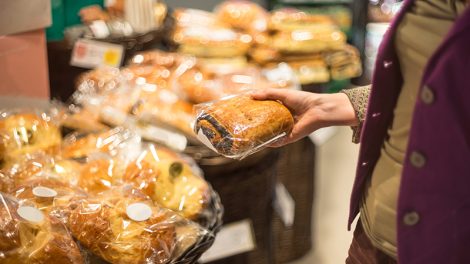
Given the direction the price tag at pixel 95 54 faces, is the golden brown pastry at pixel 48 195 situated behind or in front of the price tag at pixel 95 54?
in front

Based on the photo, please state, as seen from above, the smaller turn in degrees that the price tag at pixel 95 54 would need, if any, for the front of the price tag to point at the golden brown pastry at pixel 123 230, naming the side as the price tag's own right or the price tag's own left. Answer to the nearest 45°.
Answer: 0° — it already faces it

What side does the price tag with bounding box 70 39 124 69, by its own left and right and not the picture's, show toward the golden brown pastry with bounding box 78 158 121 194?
front

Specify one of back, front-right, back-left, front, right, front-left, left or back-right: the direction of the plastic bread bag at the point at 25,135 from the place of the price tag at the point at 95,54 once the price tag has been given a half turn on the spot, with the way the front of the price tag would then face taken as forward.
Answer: back

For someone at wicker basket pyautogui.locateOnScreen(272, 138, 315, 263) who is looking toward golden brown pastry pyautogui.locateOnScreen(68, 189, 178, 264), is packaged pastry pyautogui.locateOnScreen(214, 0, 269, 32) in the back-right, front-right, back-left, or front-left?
back-right

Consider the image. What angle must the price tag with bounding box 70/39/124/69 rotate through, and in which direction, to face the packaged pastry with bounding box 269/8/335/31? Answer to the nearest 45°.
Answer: approximately 135° to its left

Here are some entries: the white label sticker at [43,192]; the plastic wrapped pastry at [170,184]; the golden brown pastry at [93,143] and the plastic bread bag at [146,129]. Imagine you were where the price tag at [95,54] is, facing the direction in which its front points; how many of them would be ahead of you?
4

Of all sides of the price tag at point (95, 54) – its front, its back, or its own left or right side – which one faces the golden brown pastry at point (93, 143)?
front

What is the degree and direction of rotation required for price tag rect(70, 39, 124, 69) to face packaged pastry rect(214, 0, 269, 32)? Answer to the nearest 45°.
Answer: approximately 135° to its left

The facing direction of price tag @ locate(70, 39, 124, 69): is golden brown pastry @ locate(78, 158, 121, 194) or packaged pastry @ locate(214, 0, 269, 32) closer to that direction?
the golden brown pastry

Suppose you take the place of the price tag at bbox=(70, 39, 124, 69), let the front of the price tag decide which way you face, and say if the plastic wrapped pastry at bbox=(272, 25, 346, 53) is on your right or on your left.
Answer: on your left

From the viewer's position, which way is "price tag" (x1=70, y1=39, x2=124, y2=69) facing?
facing the viewer

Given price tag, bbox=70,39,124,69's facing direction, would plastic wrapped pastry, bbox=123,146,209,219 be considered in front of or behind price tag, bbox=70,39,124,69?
in front

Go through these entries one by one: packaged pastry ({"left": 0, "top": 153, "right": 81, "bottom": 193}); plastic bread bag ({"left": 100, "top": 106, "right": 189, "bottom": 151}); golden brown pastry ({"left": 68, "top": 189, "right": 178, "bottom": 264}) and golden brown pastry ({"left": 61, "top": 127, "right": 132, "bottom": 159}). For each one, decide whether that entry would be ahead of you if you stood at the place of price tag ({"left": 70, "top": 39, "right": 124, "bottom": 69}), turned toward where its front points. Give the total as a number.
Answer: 4

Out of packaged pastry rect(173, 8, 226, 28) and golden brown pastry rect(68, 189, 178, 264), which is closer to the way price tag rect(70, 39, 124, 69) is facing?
the golden brown pastry
